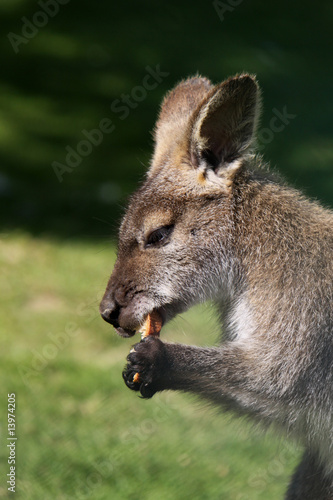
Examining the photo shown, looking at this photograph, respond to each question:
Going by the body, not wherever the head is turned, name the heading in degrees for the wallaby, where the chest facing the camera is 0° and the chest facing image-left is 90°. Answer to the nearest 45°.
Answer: approximately 90°

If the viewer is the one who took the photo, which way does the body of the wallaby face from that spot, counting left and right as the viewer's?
facing to the left of the viewer
